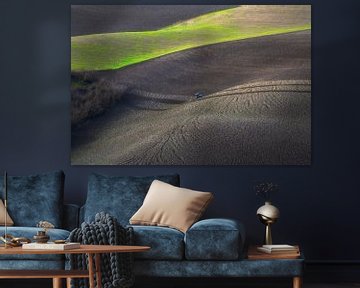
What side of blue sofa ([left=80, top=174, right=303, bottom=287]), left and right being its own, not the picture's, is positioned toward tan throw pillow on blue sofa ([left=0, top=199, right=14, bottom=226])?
right

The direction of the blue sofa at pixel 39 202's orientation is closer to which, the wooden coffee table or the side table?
the wooden coffee table

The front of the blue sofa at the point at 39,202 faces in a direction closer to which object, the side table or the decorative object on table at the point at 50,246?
the decorative object on table

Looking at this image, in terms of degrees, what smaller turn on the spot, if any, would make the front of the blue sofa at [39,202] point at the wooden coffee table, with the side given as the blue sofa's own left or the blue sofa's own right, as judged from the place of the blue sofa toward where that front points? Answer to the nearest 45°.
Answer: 0° — it already faces it

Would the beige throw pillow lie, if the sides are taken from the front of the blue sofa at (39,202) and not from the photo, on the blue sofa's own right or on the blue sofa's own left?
on the blue sofa's own left

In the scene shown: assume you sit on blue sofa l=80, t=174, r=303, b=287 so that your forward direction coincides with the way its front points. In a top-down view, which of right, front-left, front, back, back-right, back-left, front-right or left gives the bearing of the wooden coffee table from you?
front-right

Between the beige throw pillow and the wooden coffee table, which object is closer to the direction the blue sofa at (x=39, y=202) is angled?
the wooden coffee table

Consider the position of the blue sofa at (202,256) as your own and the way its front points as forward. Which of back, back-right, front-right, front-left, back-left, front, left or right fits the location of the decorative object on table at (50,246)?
front-right

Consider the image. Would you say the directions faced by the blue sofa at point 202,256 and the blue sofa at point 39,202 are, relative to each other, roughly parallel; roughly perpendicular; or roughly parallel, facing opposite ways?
roughly parallel

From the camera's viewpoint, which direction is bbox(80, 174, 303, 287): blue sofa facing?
toward the camera

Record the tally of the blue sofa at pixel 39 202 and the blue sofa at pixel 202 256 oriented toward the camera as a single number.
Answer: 2

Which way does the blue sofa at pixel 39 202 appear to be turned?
toward the camera
